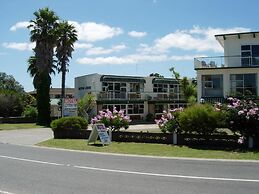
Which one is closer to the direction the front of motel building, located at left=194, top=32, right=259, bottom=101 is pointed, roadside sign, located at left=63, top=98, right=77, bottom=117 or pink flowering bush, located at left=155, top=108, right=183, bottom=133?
the pink flowering bush

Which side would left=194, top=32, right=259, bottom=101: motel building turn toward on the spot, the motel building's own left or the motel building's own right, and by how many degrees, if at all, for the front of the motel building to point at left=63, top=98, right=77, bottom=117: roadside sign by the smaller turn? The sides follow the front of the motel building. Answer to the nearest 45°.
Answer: approximately 45° to the motel building's own right

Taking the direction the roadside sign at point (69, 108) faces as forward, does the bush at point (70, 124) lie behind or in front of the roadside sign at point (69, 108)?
in front

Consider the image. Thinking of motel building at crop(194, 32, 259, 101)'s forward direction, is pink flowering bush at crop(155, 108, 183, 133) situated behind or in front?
in front

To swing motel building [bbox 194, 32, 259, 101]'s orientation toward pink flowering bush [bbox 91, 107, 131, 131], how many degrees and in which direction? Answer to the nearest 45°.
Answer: approximately 45° to its right

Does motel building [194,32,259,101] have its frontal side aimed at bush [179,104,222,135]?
yes

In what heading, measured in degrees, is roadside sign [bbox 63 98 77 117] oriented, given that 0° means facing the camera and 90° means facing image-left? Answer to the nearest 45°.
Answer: approximately 0°

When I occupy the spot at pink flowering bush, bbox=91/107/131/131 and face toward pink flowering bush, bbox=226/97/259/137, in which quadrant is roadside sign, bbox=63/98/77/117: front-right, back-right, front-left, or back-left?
back-left

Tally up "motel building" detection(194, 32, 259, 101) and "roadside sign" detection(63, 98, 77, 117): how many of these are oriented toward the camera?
2

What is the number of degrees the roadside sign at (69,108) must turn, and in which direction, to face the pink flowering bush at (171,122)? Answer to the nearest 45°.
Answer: approximately 45° to its left

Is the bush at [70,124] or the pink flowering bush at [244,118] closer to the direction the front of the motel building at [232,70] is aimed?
the pink flowering bush

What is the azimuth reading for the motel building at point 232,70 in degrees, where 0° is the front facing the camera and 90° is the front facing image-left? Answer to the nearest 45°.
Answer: approximately 0°
